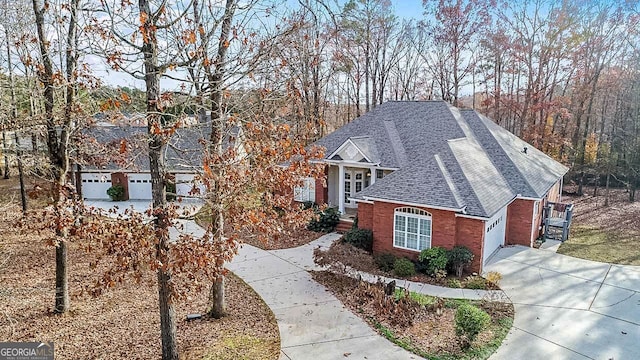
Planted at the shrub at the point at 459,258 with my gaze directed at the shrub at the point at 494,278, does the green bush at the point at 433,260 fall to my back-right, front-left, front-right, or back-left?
back-right

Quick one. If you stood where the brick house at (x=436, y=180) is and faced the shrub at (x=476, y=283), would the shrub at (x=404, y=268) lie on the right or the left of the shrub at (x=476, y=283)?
right

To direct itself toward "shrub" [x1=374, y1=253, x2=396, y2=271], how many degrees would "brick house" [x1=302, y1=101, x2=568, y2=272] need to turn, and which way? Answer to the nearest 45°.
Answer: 0° — it already faces it

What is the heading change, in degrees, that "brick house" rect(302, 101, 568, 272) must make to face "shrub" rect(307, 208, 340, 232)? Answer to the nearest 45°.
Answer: approximately 45° to its right

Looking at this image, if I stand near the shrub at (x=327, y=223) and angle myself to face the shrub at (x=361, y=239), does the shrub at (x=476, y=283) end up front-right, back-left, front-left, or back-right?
front-left

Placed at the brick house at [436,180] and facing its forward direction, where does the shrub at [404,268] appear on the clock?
The shrub is roughly at 11 o'clock from the brick house.

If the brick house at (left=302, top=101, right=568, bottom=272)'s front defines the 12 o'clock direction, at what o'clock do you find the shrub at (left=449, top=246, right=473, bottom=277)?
The shrub is roughly at 10 o'clock from the brick house.

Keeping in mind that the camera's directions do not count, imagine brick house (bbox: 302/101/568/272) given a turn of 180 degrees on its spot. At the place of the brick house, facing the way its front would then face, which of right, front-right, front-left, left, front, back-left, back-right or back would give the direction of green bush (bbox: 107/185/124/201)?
back-left

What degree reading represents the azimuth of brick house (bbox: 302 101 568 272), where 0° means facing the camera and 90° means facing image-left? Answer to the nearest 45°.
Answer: approximately 45°

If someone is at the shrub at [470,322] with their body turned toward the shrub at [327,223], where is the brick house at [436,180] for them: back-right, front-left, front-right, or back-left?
front-right

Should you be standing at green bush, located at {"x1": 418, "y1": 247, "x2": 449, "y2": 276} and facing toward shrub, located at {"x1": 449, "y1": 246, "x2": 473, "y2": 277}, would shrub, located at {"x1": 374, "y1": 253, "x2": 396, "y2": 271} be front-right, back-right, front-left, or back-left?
back-left

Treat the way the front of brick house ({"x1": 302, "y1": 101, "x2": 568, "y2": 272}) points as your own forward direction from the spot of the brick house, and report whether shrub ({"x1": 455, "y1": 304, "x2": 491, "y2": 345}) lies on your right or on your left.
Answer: on your left
